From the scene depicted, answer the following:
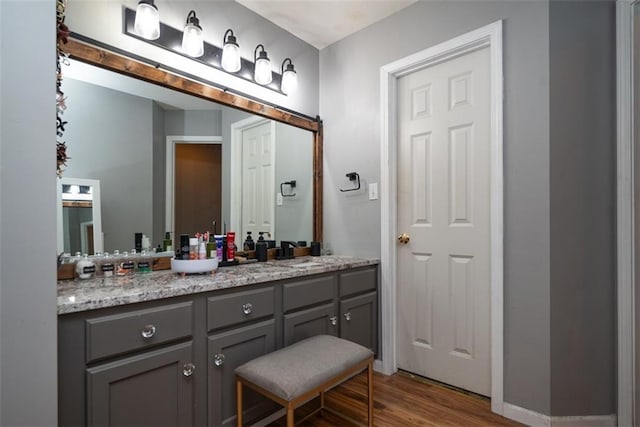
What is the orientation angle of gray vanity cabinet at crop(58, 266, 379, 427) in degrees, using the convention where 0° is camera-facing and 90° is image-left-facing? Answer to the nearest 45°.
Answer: approximately 315°

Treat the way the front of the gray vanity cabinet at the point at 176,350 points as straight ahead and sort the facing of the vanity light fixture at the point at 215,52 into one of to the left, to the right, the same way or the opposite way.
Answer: the same way

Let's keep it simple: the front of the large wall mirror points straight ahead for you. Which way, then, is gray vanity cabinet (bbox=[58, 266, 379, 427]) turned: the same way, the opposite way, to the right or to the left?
the same way

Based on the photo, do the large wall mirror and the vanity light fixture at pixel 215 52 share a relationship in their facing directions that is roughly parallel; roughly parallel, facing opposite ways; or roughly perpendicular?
roughly parallel

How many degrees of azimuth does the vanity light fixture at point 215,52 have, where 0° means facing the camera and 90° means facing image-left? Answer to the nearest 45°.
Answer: approximately 315°

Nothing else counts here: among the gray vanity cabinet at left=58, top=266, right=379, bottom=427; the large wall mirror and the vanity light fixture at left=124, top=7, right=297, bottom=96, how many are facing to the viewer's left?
0

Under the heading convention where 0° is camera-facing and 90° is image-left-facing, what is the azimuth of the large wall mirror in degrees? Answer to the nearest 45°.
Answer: approximately 315°

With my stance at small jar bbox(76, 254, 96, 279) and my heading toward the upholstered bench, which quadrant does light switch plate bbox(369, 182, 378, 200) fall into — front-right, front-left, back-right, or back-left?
front-left
